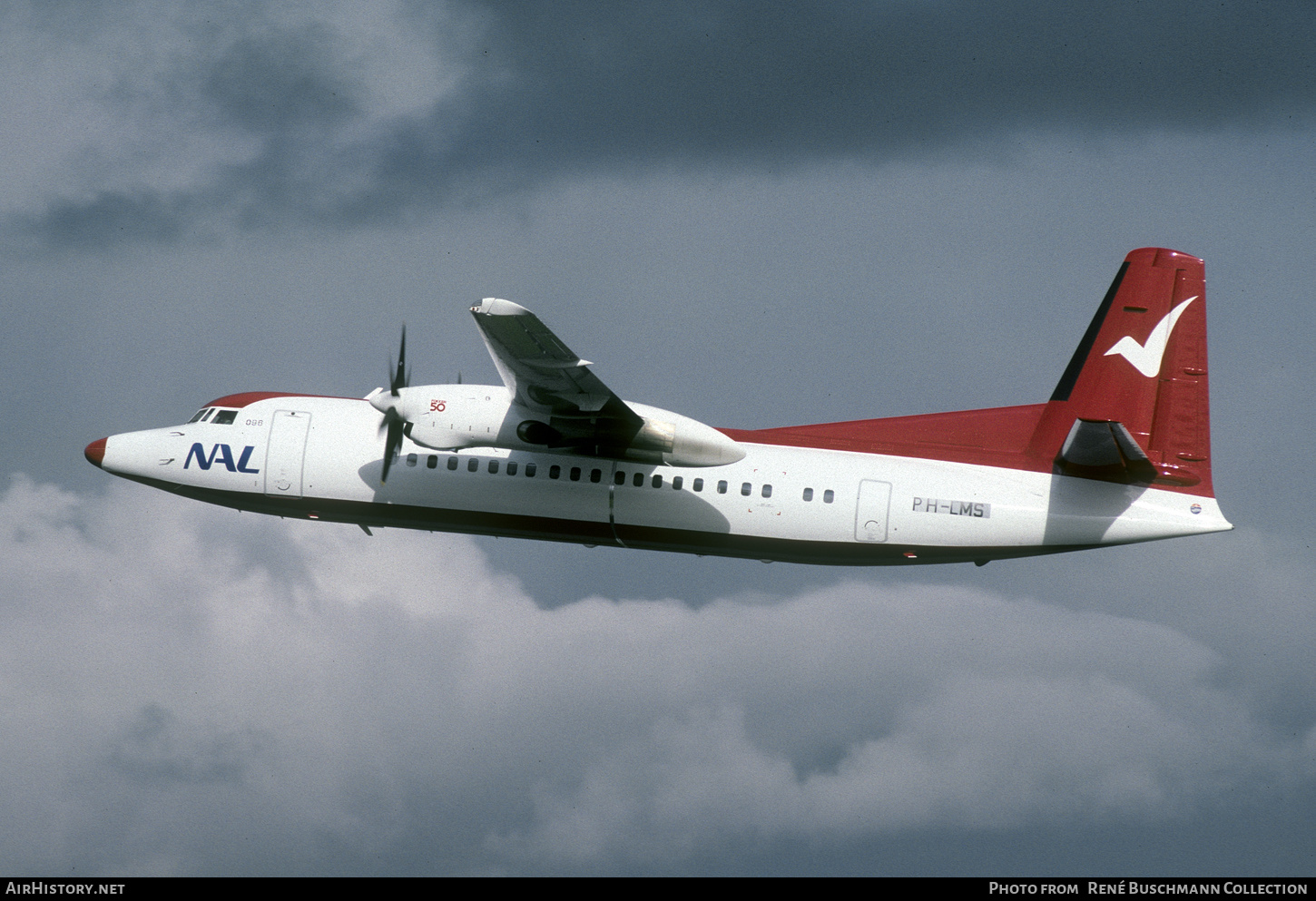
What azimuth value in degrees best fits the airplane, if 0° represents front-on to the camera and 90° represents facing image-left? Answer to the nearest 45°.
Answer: approximately 90°
